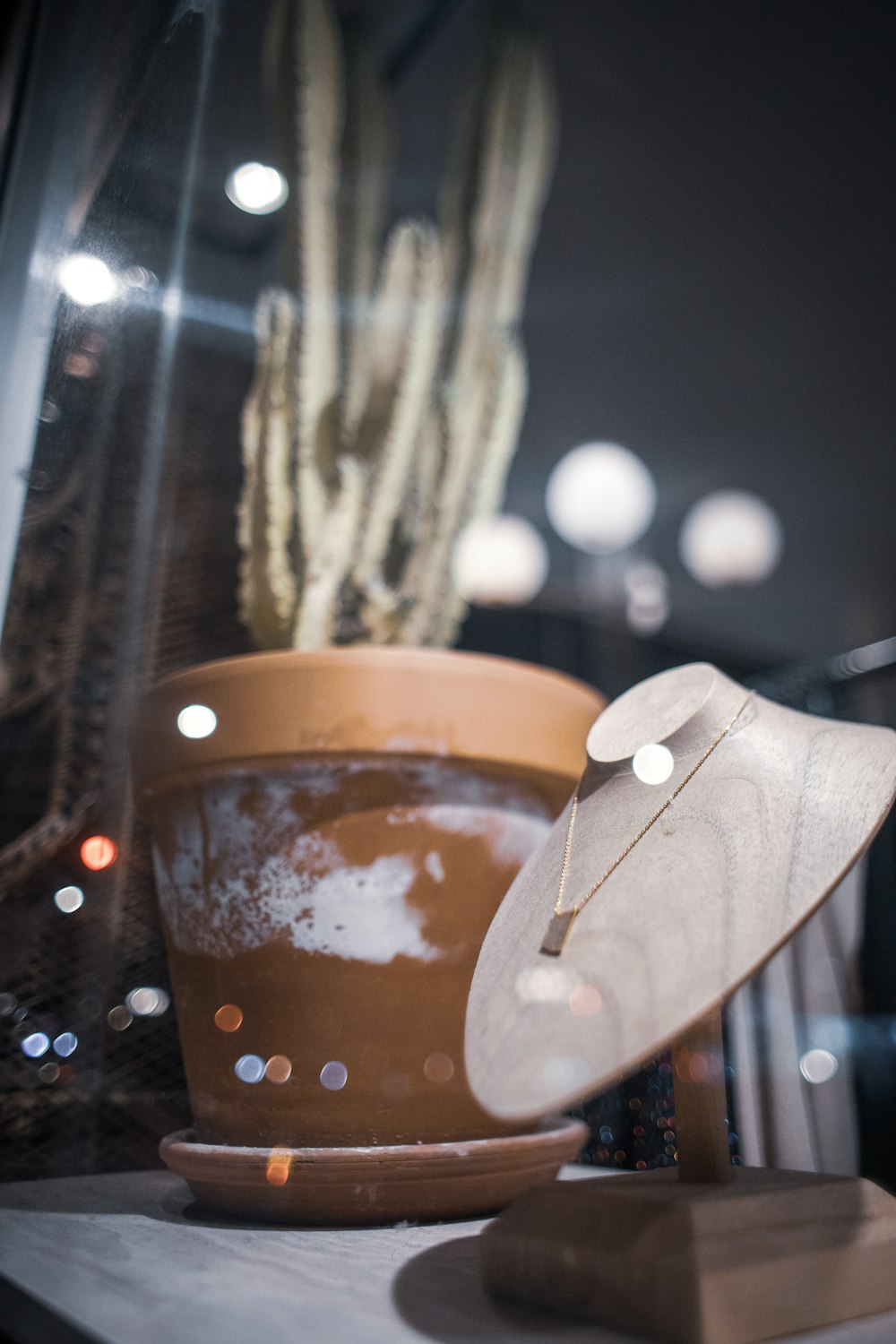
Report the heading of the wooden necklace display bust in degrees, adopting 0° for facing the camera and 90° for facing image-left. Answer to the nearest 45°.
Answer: approximately 45°

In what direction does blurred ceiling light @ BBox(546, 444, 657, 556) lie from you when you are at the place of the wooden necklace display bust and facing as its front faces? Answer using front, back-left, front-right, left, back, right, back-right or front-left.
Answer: back-right
